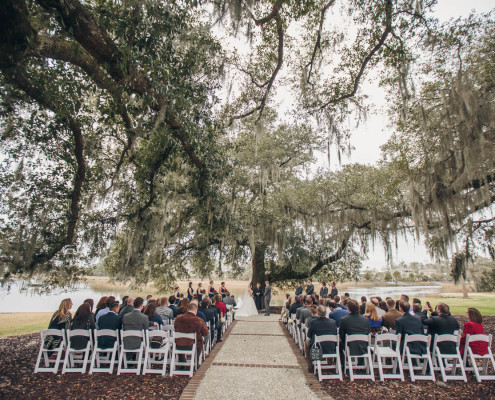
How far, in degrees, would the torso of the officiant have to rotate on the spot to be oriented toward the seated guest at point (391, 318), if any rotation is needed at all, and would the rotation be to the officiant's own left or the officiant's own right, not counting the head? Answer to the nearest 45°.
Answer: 0° — they already face them

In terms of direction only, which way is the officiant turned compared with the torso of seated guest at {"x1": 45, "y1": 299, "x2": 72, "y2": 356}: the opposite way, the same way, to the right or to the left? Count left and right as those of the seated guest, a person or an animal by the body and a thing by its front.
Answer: the opposite way

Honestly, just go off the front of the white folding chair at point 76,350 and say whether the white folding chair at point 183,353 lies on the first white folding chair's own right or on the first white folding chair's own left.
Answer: on the first white folding chair's own right

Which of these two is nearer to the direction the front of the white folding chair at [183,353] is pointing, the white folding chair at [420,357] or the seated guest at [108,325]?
the seated guest

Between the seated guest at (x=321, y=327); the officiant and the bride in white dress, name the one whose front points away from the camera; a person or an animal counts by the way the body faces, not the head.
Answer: the seated guest

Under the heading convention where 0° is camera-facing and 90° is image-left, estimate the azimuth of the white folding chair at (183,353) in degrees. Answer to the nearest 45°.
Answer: approximately 180°

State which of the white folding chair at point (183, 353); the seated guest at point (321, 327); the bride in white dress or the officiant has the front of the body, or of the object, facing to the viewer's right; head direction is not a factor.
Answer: the bride in white dress

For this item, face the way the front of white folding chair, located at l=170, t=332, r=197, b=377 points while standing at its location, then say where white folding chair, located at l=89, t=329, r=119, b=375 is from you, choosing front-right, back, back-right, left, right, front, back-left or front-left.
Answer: left

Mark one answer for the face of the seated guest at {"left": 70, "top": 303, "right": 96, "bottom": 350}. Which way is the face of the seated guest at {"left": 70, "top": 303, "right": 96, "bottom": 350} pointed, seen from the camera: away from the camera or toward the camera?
away from the camera

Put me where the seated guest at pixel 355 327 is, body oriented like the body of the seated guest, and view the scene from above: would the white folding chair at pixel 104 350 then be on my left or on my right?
on my left

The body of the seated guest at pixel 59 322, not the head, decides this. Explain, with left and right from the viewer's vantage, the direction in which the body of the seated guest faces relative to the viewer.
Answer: facing away from the viewer and to the right of the viewer

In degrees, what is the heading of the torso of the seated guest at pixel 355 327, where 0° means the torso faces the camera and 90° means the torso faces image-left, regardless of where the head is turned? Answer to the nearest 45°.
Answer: approximately 180°
